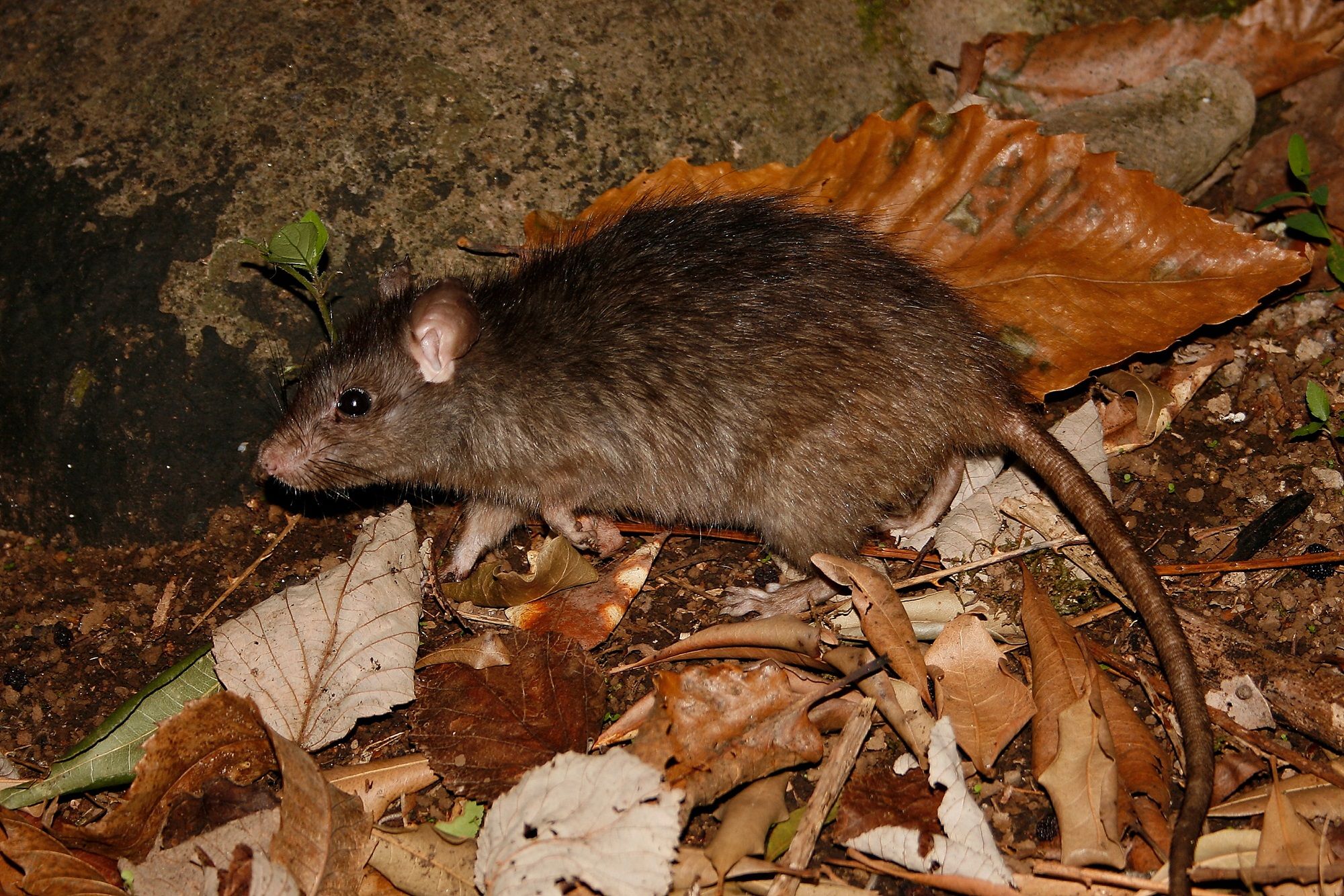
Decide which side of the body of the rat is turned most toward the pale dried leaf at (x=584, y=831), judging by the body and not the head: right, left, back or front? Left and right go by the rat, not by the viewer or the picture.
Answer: left

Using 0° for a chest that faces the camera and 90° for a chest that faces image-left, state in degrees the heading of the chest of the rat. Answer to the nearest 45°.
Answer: approximately 90°

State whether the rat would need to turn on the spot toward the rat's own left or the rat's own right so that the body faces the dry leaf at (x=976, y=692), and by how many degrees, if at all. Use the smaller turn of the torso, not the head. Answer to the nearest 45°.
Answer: approximately 135° to the rat's own left

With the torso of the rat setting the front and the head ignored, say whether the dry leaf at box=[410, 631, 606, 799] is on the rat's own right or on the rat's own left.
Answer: on the rat's own left

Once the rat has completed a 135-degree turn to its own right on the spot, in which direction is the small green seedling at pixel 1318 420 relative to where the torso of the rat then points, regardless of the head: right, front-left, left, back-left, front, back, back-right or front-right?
front-right

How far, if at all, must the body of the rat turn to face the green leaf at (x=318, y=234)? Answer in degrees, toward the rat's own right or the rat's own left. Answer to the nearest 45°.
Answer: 0° — it already faces it

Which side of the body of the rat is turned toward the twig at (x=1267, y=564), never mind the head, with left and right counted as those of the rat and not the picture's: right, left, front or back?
back

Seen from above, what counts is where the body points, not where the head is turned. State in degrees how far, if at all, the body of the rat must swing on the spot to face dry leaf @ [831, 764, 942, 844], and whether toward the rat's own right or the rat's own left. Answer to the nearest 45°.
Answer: approximately 135° to the rat's own left

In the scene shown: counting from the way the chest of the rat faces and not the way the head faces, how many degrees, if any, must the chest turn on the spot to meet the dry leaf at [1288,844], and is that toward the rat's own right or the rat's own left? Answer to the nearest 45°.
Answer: approximately 135° to the rat's own left

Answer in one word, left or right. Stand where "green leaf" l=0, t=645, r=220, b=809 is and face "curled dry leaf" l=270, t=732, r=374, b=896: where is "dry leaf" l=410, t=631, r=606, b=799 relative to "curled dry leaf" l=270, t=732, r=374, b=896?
left

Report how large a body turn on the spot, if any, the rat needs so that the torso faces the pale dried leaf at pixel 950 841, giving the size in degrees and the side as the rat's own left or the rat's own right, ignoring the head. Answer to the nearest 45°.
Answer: approximately 135° to the rat's own left

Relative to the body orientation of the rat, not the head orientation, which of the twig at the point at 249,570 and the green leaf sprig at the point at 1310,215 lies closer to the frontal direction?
the twig

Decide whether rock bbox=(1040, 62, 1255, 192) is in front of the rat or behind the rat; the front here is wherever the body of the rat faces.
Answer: behind
